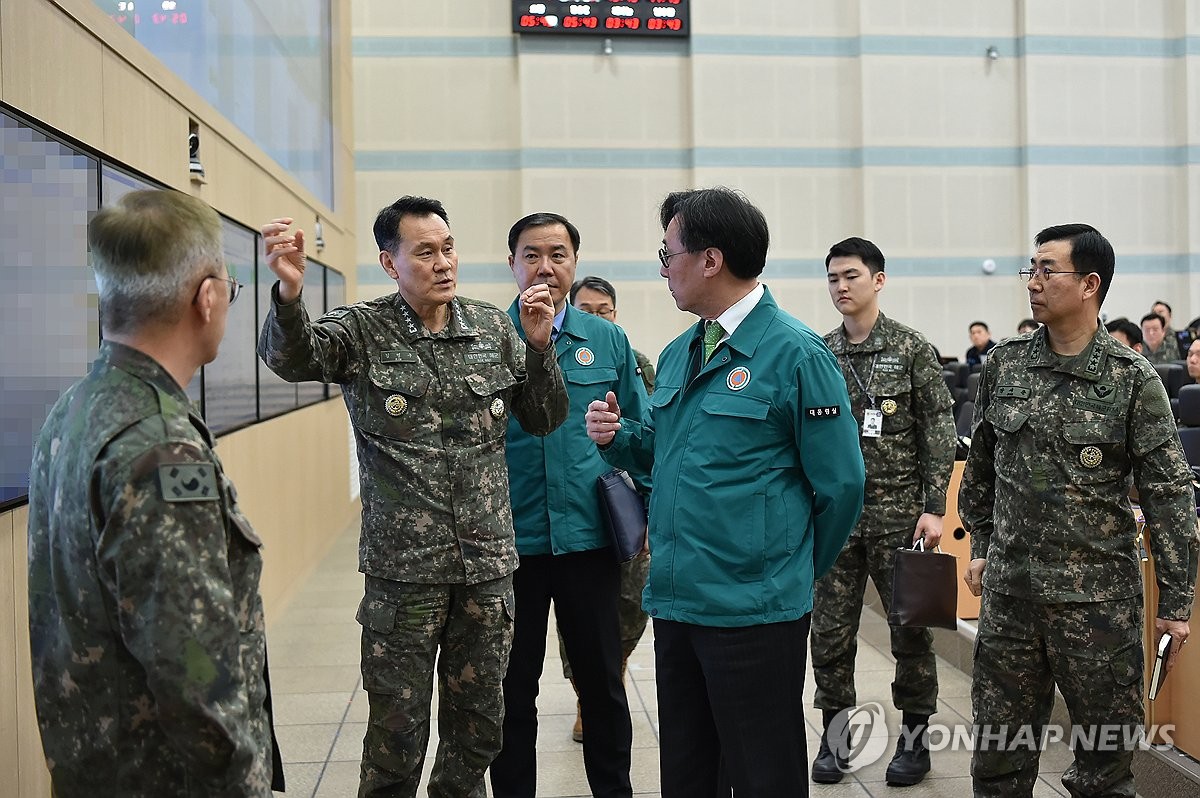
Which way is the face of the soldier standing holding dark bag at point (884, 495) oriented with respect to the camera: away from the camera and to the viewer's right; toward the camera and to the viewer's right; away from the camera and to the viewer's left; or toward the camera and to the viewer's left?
toward the camera and to the viewer's left

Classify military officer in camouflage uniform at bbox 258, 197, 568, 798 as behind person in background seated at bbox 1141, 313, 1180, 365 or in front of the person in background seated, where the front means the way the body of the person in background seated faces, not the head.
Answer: in front

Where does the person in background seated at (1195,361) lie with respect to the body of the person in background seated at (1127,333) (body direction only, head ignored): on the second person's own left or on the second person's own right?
on the second person's own left

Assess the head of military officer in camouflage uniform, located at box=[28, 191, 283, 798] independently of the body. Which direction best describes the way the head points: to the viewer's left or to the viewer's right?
to the viewer's right

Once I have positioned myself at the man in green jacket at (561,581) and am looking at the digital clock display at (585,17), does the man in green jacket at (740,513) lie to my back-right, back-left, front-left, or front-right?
back-right

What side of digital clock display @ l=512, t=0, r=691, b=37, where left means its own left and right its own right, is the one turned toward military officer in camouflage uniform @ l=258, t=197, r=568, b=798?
front

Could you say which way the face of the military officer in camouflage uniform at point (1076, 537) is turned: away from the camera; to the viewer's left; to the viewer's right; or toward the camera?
to the viewer's left

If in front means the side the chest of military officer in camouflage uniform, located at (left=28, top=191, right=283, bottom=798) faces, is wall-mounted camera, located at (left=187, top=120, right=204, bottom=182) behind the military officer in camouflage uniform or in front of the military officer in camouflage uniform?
in front

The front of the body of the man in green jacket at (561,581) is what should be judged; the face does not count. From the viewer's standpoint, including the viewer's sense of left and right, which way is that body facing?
facing the viewer

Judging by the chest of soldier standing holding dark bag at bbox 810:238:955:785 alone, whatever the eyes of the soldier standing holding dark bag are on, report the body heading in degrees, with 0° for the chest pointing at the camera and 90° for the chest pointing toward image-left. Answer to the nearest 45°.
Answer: approximately 45°

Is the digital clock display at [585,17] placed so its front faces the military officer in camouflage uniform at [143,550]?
yes

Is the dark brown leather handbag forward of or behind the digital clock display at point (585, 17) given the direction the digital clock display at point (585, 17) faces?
forward

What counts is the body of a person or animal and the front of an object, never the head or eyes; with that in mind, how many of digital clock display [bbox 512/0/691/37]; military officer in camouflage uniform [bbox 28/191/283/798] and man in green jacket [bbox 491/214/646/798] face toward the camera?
2
